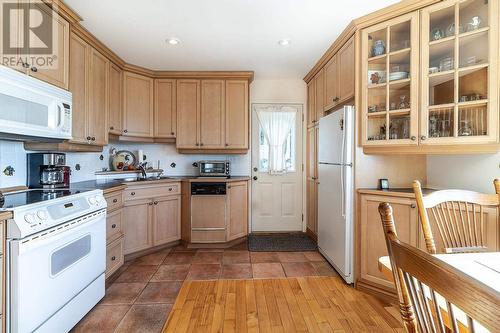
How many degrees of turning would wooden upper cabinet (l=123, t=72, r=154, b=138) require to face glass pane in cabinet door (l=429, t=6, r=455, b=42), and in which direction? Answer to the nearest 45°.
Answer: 0° — it already faces it

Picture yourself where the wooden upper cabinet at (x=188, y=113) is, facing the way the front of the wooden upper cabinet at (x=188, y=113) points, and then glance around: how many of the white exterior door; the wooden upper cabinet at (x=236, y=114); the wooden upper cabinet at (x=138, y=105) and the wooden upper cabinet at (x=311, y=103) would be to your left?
3

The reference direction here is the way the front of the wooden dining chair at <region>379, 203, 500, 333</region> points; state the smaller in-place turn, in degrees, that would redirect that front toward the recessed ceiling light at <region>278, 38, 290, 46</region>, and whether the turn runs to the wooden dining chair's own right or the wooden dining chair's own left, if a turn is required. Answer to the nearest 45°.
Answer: approximately 90° to the wooden dining chair's own left

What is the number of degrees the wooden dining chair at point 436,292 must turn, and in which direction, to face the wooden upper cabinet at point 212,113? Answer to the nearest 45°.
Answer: approximately 90° to its left

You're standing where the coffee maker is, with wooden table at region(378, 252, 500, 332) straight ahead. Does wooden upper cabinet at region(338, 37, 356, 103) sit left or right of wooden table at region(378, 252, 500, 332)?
left

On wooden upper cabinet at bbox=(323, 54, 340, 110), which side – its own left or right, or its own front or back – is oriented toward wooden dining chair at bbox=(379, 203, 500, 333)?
left

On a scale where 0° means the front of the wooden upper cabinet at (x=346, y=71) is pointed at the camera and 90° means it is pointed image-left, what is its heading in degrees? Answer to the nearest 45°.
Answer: approximately 90°

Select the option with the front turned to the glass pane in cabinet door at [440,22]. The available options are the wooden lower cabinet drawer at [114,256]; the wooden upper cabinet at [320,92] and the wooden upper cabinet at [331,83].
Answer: the wooden lower cabinet drawer

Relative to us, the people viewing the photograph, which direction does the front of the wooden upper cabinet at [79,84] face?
facing to the right of the viewer
